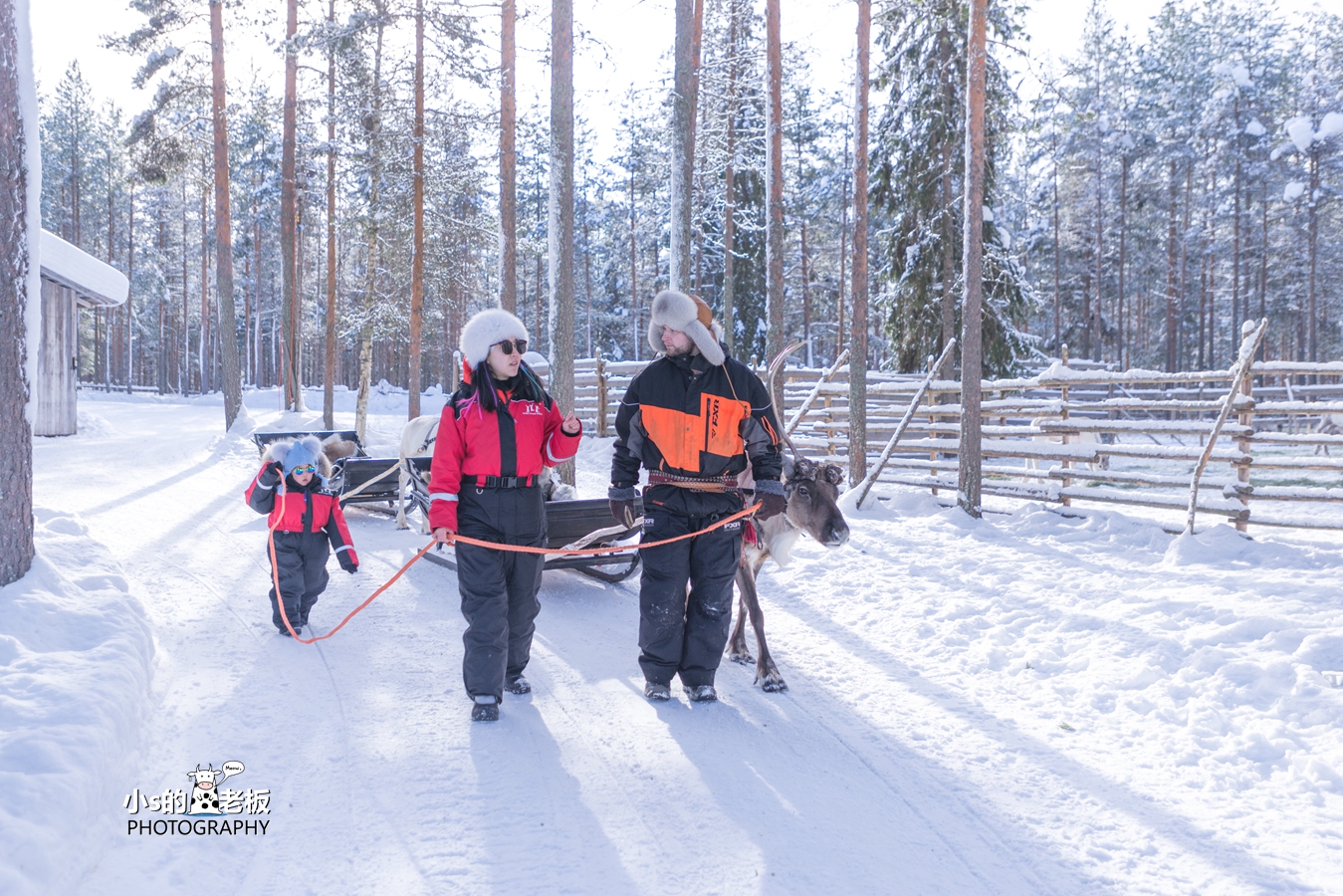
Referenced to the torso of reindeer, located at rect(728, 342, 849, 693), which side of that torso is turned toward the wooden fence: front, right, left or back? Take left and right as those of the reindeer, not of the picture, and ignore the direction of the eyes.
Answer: left

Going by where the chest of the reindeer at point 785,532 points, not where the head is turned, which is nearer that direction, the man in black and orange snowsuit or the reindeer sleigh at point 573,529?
the man in black and orange snowsuit

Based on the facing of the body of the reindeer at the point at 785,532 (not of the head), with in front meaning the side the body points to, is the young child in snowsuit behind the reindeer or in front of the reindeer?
behind

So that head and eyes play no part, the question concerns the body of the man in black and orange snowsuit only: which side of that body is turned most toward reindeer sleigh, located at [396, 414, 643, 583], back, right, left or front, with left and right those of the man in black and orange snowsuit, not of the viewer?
back

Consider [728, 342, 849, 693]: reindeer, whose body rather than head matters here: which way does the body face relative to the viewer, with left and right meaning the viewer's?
facing the viewer and to the right of the viewer

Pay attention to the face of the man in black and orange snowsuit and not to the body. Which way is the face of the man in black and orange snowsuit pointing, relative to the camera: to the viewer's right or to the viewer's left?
to the viewer's left

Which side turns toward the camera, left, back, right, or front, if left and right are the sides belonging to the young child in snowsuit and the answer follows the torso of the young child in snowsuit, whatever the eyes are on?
front

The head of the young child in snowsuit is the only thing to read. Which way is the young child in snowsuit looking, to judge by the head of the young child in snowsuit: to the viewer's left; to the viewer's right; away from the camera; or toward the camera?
toward the camera

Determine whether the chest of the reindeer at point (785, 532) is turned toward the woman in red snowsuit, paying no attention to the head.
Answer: no

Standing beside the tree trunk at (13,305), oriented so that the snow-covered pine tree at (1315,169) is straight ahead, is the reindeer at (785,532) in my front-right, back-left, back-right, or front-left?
front-right

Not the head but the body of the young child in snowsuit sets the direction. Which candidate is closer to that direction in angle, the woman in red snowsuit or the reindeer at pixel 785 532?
the woman in red snowsuit

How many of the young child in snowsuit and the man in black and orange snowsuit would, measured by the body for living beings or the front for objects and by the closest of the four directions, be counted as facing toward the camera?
2

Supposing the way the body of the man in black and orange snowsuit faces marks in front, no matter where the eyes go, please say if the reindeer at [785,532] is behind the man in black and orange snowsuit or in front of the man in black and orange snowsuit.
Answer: behind

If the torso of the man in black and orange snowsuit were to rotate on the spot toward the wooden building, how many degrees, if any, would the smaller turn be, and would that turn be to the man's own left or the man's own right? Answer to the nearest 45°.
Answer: approximately 135° to the man's own right

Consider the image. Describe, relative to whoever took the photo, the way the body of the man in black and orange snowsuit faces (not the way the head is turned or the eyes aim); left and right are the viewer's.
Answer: facing the viewer

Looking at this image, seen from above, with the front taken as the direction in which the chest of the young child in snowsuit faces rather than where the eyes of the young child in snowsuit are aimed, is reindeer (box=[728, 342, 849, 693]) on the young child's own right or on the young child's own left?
on the young child's own left
